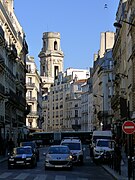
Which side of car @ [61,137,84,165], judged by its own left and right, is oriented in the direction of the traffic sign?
front

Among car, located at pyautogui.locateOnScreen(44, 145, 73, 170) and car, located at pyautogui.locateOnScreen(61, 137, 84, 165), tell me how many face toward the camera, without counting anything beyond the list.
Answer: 2

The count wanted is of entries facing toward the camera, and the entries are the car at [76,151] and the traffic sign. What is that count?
2

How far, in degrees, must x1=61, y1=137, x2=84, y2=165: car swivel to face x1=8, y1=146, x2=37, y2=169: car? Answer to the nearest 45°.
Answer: approximately 45° to its right

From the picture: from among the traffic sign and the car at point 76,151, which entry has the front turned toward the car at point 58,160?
the car at point 76,151

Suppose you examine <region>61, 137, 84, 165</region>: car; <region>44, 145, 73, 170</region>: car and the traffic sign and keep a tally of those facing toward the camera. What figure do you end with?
3

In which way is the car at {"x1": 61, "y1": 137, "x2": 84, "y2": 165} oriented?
toward the camera

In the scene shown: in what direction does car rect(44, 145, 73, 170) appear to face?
toward the camera

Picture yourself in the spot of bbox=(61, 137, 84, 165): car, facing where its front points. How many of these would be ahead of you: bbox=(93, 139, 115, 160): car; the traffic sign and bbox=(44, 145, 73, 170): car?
2

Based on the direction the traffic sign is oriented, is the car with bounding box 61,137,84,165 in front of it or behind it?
behind

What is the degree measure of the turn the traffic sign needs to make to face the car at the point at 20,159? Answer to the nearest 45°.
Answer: approximately 135° to its right

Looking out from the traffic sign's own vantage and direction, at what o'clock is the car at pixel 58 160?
The car is roughly at 5 o'clock from the traffic sign.

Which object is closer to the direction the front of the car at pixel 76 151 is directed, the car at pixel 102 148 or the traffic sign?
the traffic sign

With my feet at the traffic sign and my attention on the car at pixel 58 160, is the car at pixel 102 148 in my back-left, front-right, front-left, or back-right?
front-right

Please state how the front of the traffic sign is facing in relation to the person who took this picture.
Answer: facing the viewer

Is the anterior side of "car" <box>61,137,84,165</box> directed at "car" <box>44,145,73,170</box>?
yes
